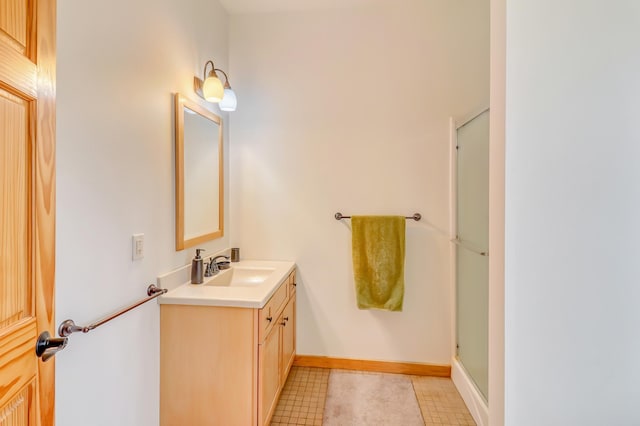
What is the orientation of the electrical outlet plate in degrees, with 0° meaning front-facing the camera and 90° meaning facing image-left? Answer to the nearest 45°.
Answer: approximately 315°

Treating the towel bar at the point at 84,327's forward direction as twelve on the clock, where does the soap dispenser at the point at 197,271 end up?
The soap dispenser is roughly at 9 o'clock from the towel bar.

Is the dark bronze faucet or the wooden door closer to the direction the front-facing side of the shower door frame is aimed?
the dark bronze faucet

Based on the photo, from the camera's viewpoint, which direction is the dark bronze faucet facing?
to the viewer's right

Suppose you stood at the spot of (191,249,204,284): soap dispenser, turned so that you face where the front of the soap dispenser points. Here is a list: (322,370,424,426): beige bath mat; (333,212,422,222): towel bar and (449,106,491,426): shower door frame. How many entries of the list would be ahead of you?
3

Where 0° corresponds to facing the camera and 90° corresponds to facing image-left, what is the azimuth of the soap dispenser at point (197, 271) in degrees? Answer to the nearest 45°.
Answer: approximately 270°

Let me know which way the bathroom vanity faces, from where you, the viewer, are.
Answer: facing to the right of the viewer

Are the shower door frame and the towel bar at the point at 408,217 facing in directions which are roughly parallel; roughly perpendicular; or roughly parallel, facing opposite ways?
roughly perpendicular

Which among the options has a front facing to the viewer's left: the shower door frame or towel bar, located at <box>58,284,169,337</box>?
the shower door frame

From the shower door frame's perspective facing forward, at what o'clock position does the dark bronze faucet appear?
The dark bronze faucet is roughly at 11 o'clock from the shower door frame.
